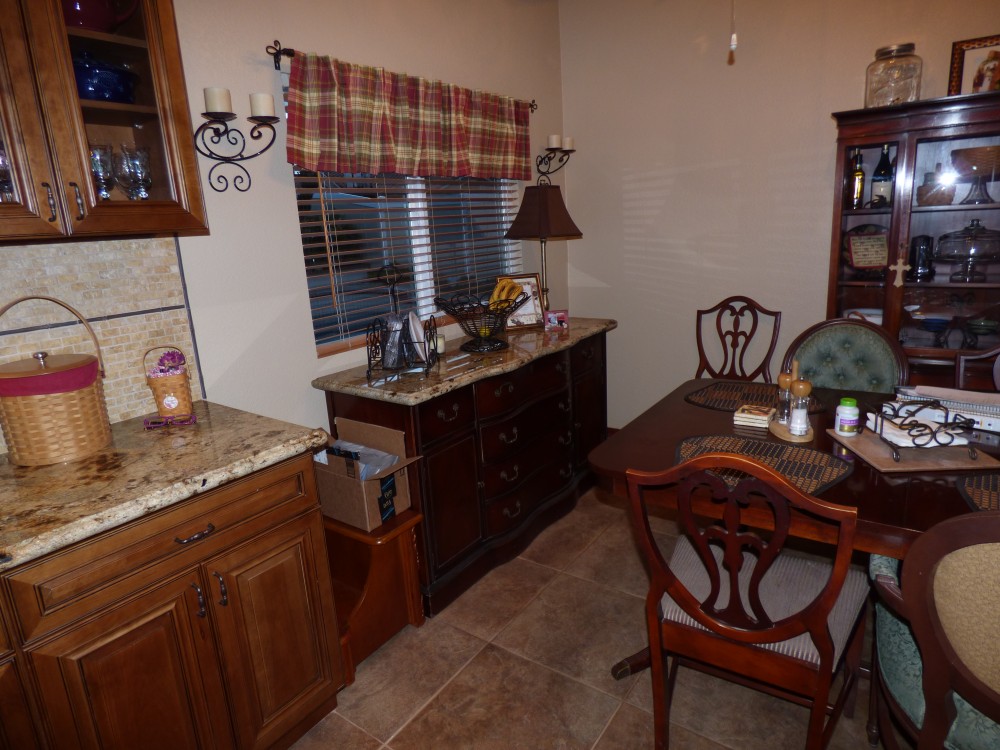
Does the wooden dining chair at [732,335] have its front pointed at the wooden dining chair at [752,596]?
yes

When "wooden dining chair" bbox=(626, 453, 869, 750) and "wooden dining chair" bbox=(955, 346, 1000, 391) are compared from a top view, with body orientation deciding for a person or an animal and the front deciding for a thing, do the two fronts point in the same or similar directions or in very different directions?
very different directions

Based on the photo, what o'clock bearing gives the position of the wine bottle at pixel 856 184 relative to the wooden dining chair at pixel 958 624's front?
The wine bottle is roughly at 1 o'clock from the wooden dining chair.

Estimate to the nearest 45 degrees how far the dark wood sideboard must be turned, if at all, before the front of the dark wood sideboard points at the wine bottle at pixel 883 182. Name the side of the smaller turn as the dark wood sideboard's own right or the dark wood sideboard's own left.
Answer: approximately 45° to the dark wood sideboard's own left

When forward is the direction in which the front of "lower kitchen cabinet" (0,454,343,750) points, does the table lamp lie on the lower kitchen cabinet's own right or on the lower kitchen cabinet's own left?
on the lower kitchen cabinet's own left

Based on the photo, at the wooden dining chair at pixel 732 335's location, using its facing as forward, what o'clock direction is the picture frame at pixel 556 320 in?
The picture frame is roughly at 2 o'clock from the wooden dining chair.

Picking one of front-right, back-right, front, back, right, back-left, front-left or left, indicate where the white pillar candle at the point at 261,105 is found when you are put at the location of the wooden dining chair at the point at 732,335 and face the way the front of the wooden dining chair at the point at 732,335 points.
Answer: front-right

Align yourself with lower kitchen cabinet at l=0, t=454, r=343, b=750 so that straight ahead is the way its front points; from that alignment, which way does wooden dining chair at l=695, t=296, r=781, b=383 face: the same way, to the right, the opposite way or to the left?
to the right
